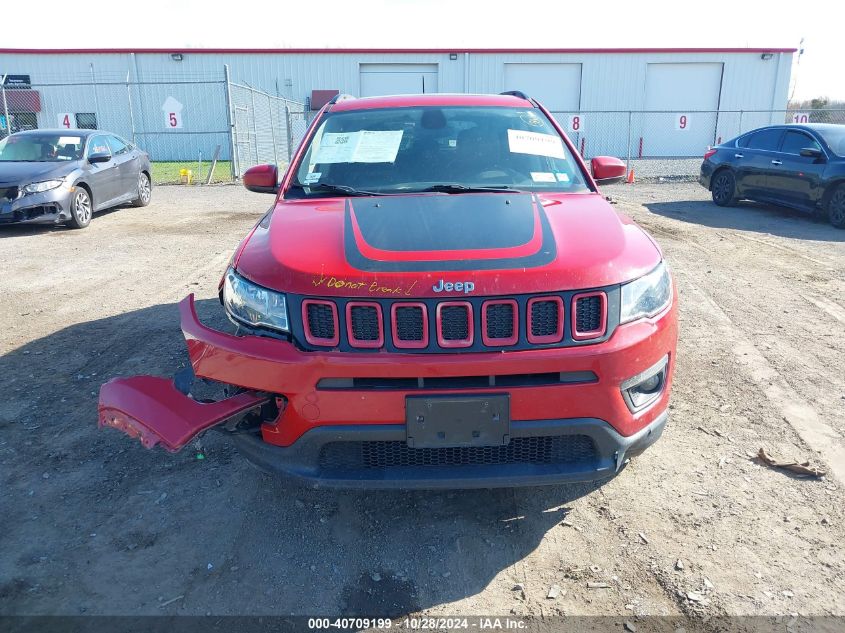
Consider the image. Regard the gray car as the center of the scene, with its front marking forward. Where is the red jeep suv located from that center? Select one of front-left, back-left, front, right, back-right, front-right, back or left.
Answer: front-left

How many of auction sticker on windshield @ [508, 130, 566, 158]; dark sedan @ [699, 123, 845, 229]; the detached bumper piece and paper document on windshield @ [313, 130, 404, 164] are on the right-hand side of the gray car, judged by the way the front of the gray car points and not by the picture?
0

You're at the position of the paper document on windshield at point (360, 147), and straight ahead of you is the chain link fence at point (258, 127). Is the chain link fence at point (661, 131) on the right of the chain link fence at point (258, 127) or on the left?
right

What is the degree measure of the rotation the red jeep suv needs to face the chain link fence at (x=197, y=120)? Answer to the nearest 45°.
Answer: approximately 180°

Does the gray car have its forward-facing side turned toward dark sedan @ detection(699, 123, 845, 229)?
no

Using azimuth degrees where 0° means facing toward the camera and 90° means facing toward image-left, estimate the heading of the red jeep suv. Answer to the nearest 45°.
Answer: approximately 0°

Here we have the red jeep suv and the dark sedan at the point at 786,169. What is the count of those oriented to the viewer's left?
0

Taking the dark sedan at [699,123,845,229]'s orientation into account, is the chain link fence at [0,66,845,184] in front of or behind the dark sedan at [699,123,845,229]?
behind

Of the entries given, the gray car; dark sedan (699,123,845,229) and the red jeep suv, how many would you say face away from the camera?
0

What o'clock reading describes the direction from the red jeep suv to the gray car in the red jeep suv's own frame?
The gray car is roughly at 5 o'clock from the red jeep suv.

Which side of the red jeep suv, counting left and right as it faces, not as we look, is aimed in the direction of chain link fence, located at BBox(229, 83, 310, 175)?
back

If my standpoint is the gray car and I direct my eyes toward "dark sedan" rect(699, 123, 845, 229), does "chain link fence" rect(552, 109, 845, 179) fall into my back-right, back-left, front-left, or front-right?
front-left

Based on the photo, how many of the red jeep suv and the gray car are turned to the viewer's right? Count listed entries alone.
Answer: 0

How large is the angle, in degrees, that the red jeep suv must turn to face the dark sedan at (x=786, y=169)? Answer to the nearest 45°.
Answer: approximately 135° to its left

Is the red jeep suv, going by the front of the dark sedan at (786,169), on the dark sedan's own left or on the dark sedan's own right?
on the dark sedan's own right

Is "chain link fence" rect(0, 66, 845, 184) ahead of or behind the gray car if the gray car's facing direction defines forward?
behind

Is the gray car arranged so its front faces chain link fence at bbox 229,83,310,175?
no

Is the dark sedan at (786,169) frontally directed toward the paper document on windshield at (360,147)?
no
